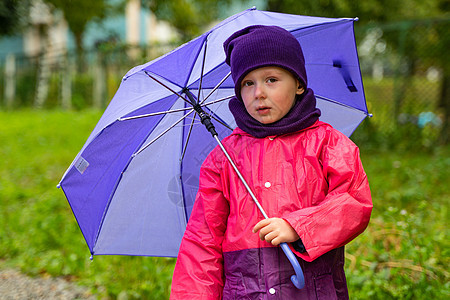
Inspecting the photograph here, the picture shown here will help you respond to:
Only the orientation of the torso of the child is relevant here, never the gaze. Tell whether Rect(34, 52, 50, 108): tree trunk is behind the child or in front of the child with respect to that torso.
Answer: behind

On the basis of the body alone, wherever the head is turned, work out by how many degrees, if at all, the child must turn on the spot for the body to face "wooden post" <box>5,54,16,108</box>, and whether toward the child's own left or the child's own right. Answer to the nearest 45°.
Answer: approximately 135° to the child's own right

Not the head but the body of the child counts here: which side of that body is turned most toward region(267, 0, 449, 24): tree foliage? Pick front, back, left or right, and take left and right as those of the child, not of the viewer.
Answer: back

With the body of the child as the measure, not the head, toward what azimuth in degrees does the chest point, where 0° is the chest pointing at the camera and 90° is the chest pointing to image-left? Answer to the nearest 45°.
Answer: approximately 0°

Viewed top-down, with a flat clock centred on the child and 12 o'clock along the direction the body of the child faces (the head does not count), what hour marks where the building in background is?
The building in background is roughly at 5 o'clock from the child.

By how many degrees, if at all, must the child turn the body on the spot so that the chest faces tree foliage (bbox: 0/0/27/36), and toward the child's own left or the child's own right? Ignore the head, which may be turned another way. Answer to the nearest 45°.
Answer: approximately 135° to the child's own right
